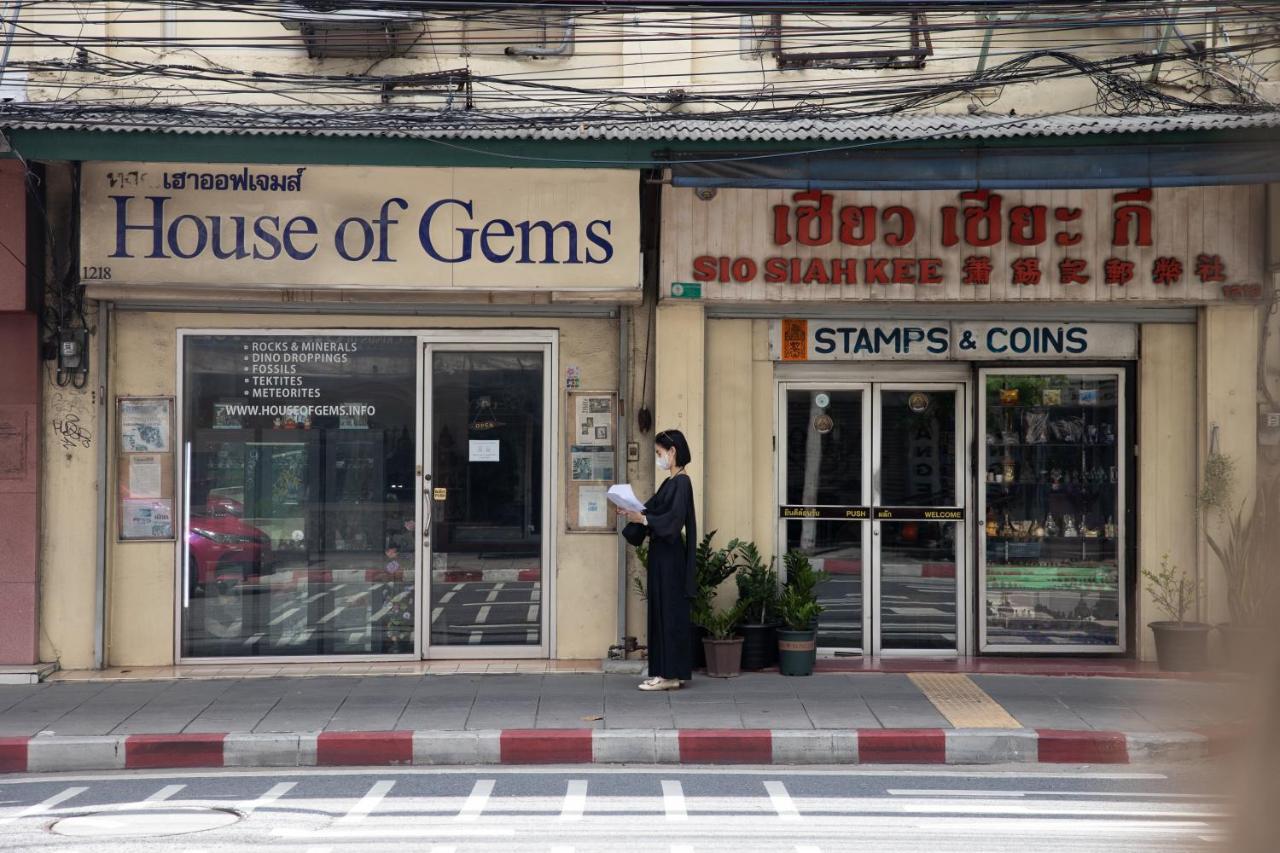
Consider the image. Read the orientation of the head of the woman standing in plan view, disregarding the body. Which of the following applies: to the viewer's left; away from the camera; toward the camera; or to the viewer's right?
to the viewer's left

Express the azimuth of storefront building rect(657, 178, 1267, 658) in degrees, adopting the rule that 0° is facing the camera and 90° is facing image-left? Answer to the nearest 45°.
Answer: approximately 0°

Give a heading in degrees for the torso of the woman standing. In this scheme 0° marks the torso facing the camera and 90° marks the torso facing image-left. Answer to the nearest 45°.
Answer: approximately 90°

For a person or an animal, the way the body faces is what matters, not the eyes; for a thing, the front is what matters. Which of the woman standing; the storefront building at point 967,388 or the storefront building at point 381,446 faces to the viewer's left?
the woman standing

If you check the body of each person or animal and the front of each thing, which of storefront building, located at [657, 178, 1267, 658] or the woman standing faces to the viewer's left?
the woman standing

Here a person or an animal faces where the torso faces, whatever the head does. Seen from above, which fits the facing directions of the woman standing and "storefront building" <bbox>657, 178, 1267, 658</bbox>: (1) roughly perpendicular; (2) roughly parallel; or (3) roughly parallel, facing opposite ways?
roughly perpendicular

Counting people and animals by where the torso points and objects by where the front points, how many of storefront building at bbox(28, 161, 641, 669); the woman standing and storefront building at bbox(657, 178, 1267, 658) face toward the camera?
2

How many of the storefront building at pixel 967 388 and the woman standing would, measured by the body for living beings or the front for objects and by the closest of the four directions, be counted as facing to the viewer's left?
1

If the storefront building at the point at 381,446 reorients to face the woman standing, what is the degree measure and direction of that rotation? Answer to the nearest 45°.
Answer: approximately 45° to its left

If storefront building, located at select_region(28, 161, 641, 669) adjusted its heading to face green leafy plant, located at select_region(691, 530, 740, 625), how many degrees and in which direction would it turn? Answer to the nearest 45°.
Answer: approximately 90° to its left

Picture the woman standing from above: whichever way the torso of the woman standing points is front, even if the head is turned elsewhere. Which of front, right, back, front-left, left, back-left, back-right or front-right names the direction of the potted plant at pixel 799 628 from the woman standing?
back-right

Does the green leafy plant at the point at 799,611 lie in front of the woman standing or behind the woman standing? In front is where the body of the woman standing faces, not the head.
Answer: behind

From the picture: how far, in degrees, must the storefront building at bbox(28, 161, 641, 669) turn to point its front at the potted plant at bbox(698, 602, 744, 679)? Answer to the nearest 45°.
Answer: approximately 45° to its left

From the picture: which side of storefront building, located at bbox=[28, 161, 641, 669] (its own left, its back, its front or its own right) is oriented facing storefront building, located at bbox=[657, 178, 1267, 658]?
left
